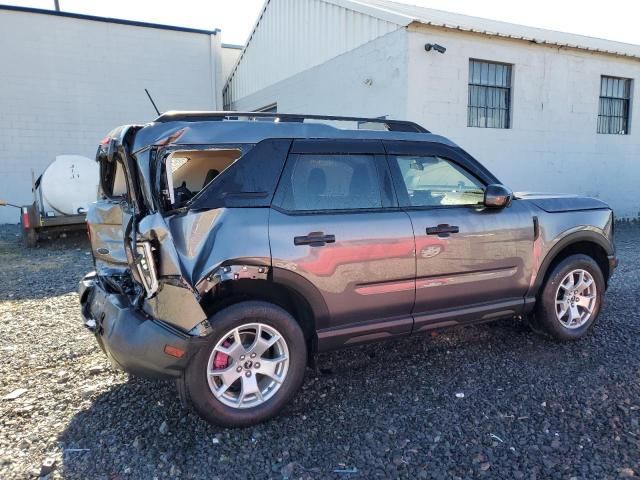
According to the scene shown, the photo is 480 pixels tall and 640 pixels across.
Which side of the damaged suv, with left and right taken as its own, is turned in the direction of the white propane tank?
left

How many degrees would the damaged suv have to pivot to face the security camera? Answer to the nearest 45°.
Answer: approximately 45° to its left

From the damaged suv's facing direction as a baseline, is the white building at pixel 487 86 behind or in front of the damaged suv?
in front

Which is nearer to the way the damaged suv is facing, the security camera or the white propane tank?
the security camera

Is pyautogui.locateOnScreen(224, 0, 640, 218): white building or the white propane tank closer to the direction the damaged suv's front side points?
the white building

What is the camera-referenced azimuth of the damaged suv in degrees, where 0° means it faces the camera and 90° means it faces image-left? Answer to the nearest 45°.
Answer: approximately 225°
